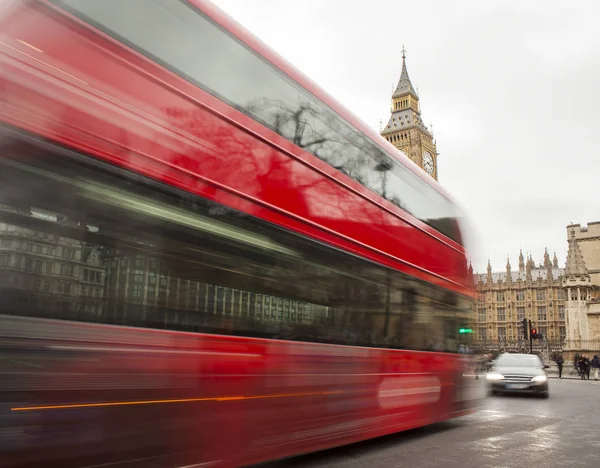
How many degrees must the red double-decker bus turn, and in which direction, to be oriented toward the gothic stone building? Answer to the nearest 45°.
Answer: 0° — it already faces it

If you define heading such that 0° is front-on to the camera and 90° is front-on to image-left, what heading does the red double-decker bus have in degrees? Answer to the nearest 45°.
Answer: approximately 225°
